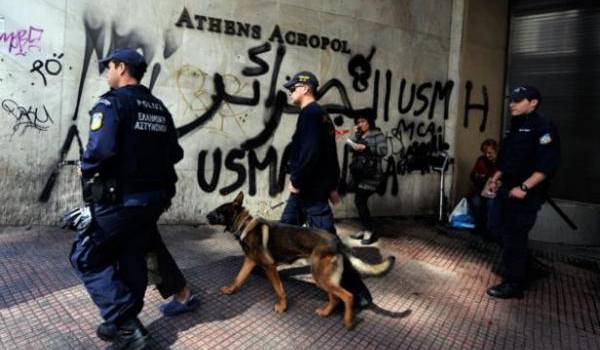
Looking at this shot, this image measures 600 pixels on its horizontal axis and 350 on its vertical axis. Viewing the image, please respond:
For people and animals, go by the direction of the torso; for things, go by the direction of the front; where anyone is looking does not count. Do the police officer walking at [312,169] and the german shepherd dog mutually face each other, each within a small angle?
no

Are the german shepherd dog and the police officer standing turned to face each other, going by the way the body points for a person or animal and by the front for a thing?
no

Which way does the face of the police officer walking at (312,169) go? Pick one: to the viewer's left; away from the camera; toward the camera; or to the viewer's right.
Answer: to the viewer's left

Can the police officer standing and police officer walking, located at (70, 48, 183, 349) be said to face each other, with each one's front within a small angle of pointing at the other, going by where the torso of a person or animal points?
no

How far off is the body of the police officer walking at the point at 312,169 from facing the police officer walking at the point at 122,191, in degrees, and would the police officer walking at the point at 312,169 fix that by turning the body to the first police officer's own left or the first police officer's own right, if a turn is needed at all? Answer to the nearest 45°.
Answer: approximately 45° to the first police officer's own left

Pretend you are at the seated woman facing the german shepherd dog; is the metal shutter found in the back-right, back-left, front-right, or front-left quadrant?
back-left

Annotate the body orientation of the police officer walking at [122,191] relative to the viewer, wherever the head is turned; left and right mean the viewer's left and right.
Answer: facing away from the viewer and to the left of the viewer

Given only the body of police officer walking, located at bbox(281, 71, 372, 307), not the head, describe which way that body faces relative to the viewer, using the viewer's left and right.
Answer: facing to the left of the viewer

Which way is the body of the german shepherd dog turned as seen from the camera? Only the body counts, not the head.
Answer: to the viewer's left

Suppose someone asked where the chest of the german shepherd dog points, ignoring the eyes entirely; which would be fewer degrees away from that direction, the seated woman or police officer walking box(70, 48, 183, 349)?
the police officer walking

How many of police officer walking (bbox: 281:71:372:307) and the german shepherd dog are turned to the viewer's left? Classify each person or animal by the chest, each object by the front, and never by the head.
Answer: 2

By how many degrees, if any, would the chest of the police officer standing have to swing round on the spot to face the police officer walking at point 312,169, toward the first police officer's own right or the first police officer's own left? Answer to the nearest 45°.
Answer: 0° — they already face them

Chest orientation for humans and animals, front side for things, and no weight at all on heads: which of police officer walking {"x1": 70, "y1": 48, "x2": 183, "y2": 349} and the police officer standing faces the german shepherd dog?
the police officer standing

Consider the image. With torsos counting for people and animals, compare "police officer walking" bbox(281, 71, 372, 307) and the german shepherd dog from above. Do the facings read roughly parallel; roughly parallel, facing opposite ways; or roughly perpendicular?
roughly parallel

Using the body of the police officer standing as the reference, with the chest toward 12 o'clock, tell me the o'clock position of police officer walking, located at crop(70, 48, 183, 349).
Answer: The police officer walking is roughly at 12 o'clock from the police officer standing.

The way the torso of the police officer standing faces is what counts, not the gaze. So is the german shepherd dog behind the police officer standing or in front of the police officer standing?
in front

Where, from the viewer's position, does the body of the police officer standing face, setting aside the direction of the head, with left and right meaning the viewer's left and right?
facing the viewer and to the left of the viewer

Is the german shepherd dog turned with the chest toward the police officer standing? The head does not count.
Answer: no
